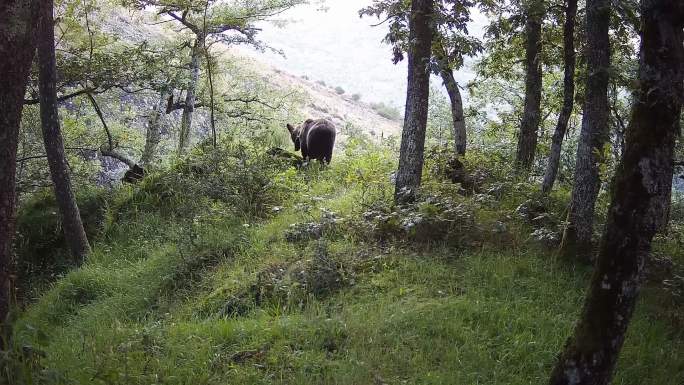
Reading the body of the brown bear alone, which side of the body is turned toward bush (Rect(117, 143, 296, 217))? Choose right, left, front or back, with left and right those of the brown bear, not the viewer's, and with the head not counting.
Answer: left

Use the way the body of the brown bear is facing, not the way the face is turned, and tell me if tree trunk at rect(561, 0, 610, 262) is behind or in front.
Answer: behind

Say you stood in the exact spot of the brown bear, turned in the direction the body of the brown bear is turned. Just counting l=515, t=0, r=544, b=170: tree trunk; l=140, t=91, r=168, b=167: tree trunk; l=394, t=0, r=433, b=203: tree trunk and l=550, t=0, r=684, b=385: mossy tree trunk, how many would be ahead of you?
1

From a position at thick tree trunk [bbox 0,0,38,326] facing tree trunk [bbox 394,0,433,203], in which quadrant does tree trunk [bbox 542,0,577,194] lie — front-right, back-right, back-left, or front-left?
front-right

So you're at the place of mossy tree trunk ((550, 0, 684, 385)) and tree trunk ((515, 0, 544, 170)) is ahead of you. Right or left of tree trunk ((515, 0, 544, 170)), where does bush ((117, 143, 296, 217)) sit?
left

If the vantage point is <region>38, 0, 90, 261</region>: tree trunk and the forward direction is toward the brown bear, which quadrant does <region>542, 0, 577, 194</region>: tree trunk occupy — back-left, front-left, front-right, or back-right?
front-right

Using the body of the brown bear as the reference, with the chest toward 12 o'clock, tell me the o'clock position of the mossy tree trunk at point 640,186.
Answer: The mossy tree trunk is roughly at 7 o'clock from the brown bear.

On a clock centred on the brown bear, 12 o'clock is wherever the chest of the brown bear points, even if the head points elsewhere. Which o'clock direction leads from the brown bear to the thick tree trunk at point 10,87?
The thick tree trunk is roughly at 8 o'clock from the brown bear.

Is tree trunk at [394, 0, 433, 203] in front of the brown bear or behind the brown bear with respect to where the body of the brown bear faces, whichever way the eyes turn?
behind

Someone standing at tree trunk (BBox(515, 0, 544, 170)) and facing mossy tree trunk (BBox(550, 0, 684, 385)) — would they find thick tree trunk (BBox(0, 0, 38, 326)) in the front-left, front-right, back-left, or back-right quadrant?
front-right

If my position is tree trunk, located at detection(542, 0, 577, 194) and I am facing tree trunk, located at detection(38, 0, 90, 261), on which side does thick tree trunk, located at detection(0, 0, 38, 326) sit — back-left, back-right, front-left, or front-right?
front-left

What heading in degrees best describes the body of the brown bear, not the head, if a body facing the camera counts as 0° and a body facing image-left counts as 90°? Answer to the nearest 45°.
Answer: approximately 135°

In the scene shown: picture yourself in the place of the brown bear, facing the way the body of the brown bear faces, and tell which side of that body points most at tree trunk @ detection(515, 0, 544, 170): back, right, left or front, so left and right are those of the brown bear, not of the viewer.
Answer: right

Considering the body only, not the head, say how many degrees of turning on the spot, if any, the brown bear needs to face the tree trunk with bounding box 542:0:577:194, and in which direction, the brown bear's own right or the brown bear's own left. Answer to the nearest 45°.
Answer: approximately 180°

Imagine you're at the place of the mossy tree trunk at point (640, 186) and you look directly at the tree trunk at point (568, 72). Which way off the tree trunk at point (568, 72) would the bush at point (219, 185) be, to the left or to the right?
left
